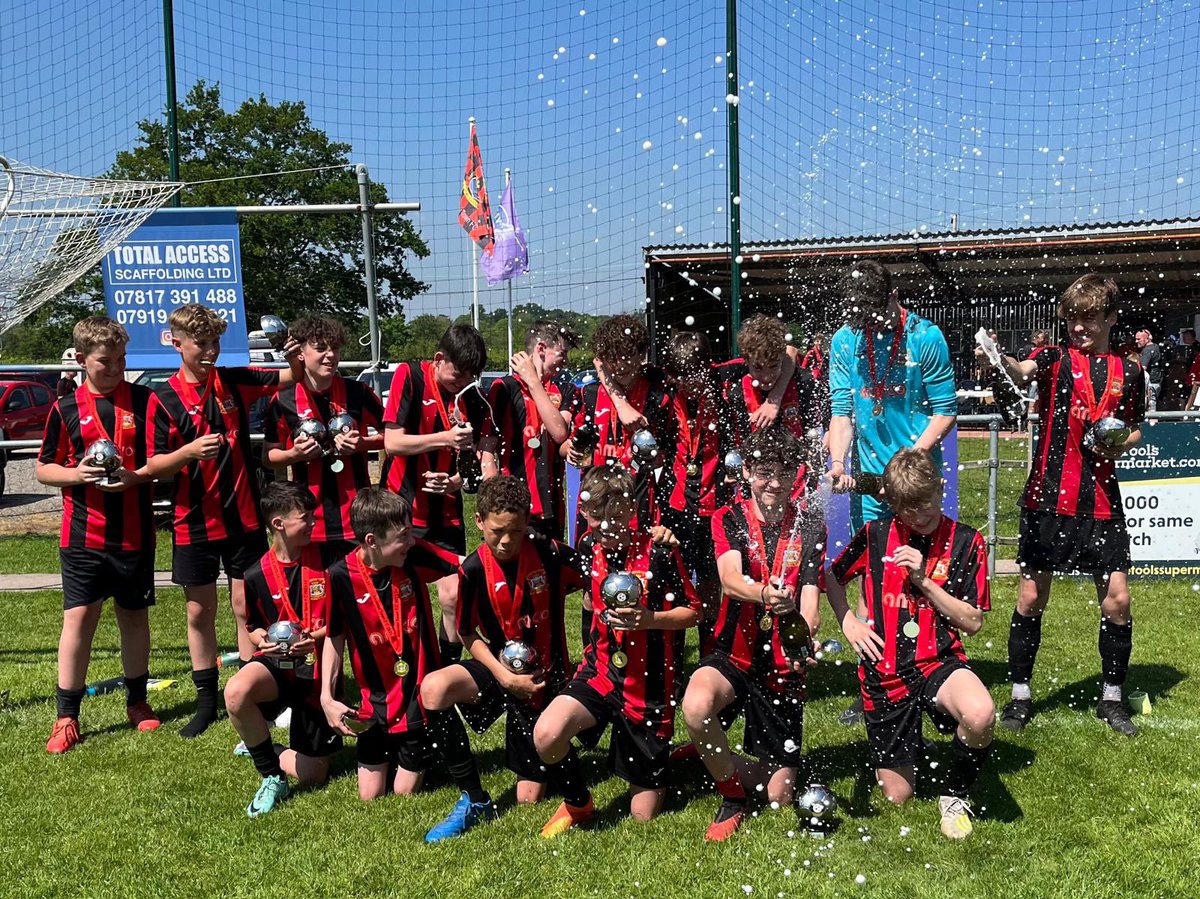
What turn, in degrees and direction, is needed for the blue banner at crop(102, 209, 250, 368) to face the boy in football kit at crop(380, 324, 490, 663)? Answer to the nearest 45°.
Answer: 0° — it already faces them

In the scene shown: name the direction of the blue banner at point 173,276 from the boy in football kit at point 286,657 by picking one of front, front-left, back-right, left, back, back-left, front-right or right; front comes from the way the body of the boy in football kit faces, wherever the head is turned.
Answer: back

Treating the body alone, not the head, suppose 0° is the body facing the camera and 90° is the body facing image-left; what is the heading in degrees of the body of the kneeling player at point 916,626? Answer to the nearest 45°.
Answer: approximately 0°

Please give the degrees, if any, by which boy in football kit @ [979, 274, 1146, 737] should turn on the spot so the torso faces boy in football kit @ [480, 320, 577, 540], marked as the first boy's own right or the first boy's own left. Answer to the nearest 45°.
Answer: approximately 90° to the first boy's own right

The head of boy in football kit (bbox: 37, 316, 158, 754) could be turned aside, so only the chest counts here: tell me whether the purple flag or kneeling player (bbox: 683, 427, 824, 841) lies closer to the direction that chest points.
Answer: the kneeling player

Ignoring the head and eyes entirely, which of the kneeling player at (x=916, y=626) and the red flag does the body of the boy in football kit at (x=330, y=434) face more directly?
the kneeling player

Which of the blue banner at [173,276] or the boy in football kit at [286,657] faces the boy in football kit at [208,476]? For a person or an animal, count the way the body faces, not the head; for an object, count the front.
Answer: the blue banner

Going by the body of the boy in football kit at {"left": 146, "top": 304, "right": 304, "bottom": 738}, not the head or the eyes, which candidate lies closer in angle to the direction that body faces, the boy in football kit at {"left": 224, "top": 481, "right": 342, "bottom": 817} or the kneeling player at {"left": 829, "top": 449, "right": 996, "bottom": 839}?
the boy in football kit

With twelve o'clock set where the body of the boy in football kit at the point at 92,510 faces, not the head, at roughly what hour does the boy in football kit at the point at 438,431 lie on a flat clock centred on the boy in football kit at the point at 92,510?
the boy in football kit at the point at 438,431 is roughly at 10 o'clock from the boy in football kit at the point at 92,510.

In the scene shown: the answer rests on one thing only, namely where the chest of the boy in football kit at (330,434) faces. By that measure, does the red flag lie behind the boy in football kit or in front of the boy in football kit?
behind

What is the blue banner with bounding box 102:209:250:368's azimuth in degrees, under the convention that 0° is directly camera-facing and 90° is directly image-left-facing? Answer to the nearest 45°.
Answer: approximately 0°

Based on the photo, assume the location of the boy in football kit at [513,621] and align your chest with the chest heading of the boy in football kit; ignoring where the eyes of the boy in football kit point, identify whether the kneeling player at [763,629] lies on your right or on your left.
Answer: on your left

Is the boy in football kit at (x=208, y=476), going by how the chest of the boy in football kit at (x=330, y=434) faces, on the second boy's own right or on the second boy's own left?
on the second boy's own right
